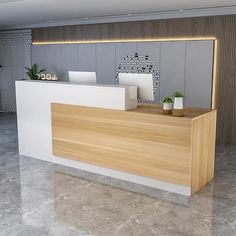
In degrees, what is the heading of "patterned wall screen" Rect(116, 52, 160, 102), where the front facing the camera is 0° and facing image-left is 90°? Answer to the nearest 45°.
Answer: approximately 0°

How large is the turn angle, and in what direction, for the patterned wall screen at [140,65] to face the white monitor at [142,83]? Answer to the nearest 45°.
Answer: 0° — it already faces it

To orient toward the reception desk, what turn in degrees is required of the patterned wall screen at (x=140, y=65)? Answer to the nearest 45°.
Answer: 0° — it already faces it

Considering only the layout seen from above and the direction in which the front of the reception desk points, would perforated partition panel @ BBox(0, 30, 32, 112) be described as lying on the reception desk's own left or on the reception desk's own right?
on the reception desk's own right

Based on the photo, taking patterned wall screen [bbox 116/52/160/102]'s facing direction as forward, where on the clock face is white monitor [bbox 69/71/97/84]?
The white monitor is roughly at 1 o'clock from the patterned wall screen.
